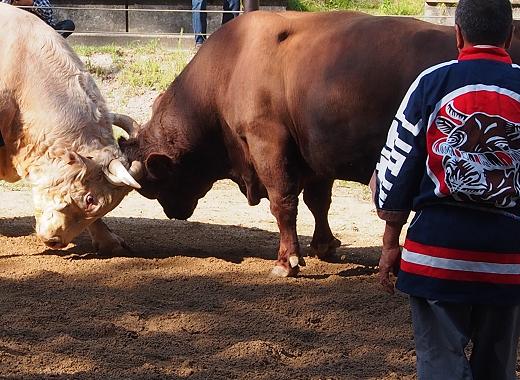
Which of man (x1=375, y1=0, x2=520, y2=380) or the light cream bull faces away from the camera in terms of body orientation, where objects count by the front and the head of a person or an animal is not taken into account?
the man

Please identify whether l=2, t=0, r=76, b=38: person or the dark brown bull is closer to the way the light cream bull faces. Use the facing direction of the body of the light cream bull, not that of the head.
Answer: the dark brown bull

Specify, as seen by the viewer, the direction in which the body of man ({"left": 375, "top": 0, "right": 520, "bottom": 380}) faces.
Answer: away from the camera

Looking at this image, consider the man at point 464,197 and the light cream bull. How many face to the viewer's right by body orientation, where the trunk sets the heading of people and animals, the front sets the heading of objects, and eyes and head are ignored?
1

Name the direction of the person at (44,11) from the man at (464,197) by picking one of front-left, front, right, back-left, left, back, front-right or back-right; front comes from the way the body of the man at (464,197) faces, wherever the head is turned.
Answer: front-left

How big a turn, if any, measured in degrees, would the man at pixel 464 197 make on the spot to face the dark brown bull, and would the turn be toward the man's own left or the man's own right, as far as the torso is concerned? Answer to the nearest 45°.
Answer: approximately 45° to the man's own left

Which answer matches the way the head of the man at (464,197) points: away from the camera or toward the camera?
away from the camera

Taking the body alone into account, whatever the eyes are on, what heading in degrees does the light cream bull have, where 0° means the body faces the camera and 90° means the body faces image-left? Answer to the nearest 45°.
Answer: approximately 270°

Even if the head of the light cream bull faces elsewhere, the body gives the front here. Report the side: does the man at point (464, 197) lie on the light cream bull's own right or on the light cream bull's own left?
on the light cream bull's own right

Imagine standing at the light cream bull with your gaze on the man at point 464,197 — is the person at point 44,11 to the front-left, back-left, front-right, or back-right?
back-left

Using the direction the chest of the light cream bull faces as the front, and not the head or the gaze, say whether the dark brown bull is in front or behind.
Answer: in front
